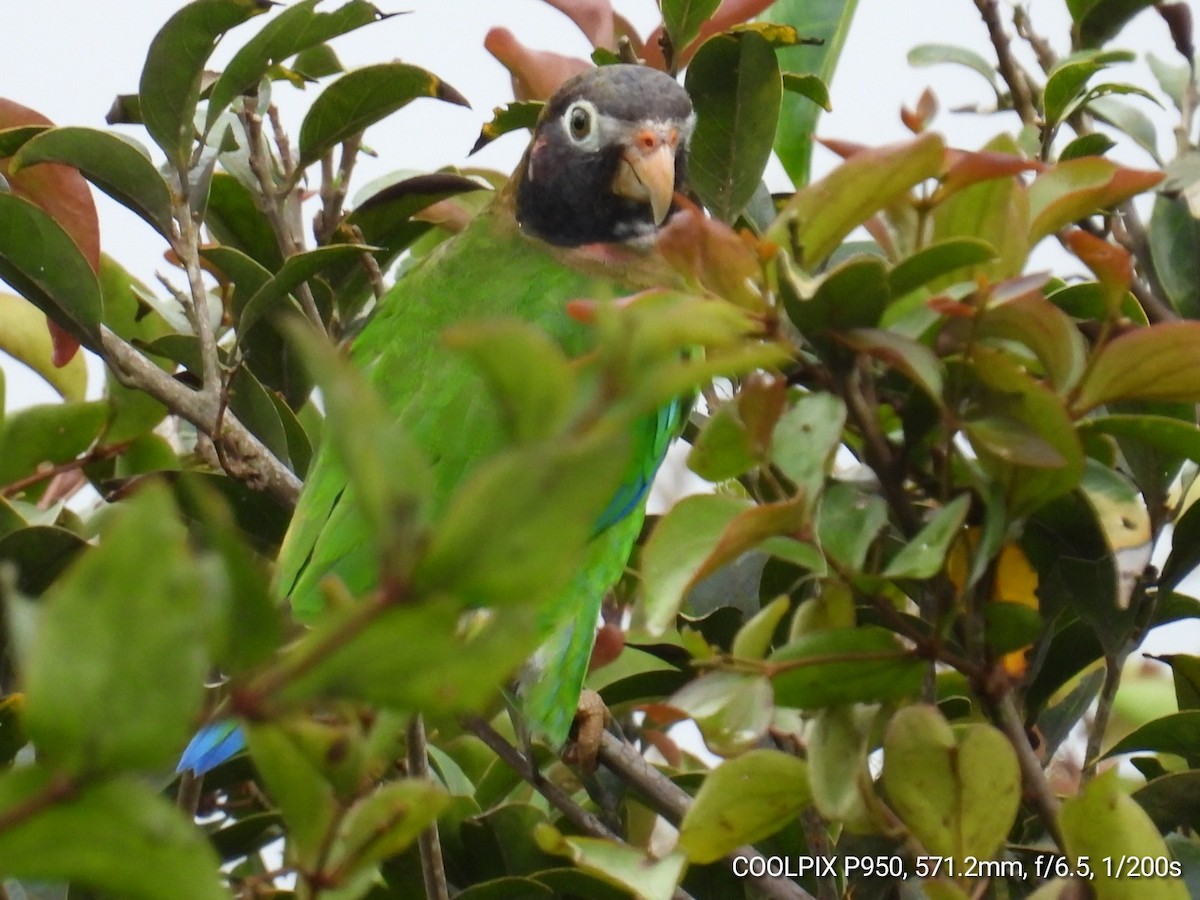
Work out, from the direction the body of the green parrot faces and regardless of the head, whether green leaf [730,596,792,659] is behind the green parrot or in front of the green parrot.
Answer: in front

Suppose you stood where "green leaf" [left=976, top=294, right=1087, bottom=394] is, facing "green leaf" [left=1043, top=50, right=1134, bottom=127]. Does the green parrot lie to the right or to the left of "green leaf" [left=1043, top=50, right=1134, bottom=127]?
left

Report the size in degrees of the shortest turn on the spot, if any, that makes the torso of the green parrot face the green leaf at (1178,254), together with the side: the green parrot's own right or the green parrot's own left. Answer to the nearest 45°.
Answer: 0° — it already faces it

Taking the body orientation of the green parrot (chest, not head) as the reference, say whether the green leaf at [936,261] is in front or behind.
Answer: in front

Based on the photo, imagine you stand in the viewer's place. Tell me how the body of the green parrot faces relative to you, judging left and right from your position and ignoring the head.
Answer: facing the viewer and to the right of the viewer
